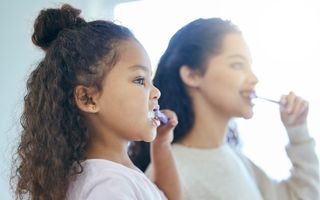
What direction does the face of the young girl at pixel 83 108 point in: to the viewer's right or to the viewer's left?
to the viewer's right

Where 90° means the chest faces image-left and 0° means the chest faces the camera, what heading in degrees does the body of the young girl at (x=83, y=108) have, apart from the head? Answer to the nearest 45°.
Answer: approximately 270°
